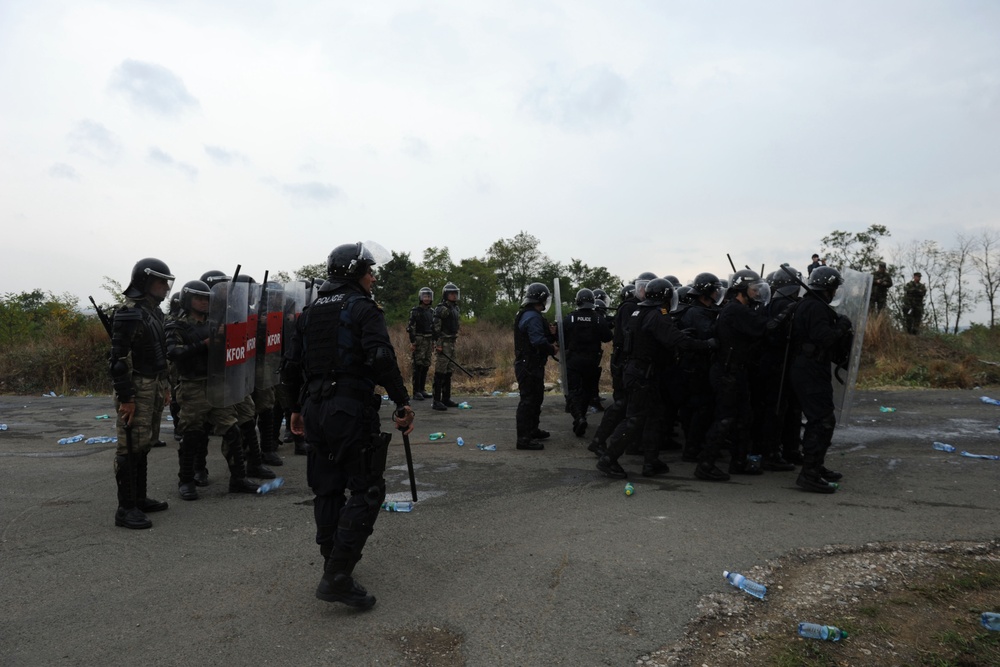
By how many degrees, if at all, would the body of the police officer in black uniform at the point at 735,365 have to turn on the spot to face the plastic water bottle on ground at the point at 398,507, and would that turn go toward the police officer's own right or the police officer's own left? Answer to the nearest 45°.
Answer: approximately 135° to the police officer's own right

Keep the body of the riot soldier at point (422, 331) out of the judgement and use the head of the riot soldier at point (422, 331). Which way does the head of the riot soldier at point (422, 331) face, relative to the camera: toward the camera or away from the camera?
toward the camera

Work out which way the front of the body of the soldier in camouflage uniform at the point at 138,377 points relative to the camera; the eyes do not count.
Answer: to the viewer's right

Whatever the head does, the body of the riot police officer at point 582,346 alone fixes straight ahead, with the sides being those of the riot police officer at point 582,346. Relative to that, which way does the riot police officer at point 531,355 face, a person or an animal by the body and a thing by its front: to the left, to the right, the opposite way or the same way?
to the right

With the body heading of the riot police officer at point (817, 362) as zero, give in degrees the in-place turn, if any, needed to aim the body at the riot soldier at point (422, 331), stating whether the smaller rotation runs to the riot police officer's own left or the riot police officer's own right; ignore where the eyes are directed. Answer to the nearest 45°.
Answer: approximately 135° to the riot police officer's own left

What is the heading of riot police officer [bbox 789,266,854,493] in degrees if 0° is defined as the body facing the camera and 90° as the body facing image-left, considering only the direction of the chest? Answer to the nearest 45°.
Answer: approximately 270°

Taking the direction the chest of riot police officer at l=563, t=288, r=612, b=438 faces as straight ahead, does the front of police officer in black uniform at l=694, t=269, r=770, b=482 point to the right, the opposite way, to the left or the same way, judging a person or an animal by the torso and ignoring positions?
to the right

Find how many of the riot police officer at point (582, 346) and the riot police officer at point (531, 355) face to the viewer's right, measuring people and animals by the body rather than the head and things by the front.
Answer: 1

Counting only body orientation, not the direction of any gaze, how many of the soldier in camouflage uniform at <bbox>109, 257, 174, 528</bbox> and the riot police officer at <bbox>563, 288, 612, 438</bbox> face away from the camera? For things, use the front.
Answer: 1

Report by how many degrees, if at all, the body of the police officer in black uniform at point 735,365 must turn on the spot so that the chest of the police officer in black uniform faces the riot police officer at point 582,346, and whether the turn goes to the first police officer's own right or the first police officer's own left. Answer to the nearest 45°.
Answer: approximately 135° to the first police officer's own left

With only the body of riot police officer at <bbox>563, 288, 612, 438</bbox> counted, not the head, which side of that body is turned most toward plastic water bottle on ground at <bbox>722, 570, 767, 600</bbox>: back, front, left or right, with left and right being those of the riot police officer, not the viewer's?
back

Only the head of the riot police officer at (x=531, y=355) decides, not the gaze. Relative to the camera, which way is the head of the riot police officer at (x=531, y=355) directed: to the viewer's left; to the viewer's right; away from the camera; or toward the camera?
to the viewer's right

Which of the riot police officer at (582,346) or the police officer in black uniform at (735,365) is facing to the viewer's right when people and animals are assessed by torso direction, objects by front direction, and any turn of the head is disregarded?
the police officer in black uniform

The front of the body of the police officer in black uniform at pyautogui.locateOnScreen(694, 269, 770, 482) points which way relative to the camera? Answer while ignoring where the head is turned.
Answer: to the viewer's right

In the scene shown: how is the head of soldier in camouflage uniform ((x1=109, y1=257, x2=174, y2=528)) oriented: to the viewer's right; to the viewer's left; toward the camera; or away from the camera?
to the viewer's right

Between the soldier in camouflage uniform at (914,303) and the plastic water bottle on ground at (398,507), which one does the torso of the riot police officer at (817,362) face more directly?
the soldier in camouflage uniform

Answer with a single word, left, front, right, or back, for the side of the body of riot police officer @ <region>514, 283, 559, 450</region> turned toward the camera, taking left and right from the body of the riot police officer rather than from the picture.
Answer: right

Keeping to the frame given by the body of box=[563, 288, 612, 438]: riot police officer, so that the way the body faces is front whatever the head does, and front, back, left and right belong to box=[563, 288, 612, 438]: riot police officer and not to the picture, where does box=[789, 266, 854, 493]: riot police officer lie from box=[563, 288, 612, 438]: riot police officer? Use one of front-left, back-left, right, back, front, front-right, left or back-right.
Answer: back-right

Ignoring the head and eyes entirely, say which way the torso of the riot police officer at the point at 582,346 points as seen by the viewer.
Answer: away from the camera
